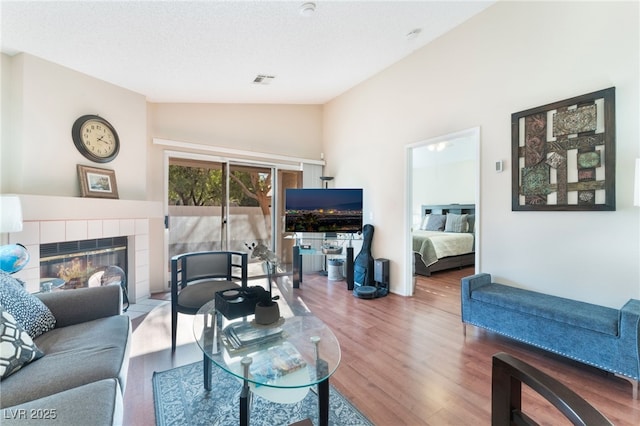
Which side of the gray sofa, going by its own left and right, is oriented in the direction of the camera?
right

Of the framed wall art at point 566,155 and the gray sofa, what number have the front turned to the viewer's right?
1

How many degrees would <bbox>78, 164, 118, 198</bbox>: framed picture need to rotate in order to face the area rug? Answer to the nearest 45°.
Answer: approximately 45° to its right

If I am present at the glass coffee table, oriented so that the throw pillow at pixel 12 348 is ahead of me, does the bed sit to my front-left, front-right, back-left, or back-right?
back-right

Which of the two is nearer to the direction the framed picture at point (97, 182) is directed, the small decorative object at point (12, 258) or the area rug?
the area rug

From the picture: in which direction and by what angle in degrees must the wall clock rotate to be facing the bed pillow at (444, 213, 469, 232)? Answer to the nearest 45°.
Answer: approximately 45° to its left

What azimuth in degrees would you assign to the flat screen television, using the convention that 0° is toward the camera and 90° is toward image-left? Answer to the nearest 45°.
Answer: approximately 0°

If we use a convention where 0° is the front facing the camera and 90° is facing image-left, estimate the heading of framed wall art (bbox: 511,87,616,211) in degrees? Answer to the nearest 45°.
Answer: approximately 45°

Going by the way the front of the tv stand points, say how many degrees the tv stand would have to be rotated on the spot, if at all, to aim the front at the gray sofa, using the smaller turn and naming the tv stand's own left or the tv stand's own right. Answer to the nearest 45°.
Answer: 0° — it already faces it

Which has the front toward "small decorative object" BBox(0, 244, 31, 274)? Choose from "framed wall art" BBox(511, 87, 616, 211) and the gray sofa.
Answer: the framed wall art
